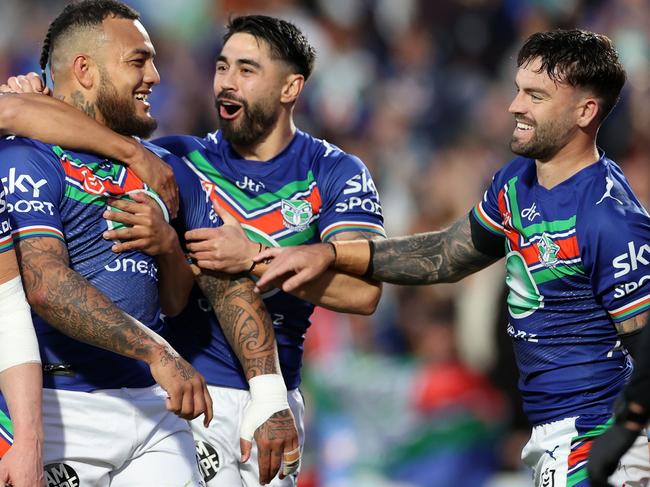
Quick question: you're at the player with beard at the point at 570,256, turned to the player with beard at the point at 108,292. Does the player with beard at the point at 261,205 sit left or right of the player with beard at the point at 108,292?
right

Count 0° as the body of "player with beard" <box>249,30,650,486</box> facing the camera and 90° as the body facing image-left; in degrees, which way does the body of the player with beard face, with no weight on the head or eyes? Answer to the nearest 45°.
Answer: approximately 45°

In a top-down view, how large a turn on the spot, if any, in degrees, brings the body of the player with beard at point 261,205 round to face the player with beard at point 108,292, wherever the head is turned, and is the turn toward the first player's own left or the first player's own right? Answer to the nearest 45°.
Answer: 0° — they already face them

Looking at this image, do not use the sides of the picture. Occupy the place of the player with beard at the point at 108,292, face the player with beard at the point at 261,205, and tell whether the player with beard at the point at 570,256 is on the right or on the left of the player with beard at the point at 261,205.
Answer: right

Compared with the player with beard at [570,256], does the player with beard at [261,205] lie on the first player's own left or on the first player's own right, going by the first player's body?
on the first player's own right

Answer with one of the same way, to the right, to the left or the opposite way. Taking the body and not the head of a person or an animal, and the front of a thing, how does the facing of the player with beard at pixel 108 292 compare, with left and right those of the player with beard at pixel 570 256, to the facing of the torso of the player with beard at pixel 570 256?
to the left

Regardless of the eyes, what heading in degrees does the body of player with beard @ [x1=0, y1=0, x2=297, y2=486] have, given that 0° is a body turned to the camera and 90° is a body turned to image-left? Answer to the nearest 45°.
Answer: approximately 315°

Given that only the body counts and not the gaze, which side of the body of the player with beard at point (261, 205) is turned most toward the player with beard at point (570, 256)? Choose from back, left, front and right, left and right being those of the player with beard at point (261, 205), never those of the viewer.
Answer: left

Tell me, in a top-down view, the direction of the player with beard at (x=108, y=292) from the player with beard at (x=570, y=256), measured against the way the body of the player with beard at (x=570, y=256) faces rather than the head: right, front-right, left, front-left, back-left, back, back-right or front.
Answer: front-right

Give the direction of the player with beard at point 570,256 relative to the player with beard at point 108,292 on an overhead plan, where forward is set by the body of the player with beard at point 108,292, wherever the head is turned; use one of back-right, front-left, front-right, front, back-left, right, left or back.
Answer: front-left
